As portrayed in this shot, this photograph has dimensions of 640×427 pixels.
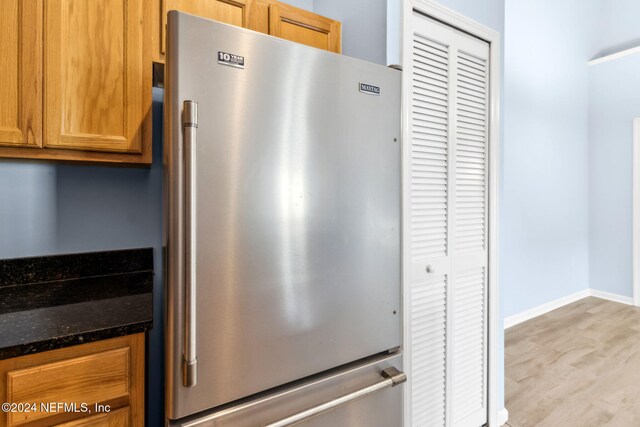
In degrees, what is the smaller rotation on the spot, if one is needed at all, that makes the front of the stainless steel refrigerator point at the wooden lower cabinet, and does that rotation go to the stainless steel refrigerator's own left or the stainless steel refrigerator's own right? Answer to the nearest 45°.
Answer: approximately 135° to the stainless steel refrigerator's own right

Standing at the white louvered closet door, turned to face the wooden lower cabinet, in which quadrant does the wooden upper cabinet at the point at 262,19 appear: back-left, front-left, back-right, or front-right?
front-right

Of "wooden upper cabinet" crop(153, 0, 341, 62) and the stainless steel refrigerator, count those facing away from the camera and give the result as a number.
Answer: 0

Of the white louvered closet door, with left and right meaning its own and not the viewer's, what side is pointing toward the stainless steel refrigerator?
right

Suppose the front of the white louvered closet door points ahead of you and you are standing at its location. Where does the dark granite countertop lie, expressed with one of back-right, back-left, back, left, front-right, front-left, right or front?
right

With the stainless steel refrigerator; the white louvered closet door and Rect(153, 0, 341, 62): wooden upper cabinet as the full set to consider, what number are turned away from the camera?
0

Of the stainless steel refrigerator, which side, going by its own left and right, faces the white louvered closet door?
left

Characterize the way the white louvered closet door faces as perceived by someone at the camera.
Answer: facing the viewer and to the right of the viewer

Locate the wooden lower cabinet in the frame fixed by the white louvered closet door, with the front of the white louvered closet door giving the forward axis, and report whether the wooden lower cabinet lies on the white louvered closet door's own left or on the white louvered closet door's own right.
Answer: on the white louvered closet door's own right

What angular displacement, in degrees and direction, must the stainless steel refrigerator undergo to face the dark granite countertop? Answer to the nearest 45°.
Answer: approximately 135° to its right
